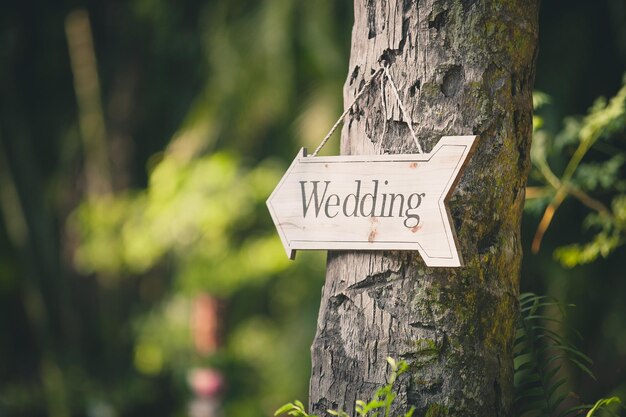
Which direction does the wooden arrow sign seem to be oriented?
toward the camera
